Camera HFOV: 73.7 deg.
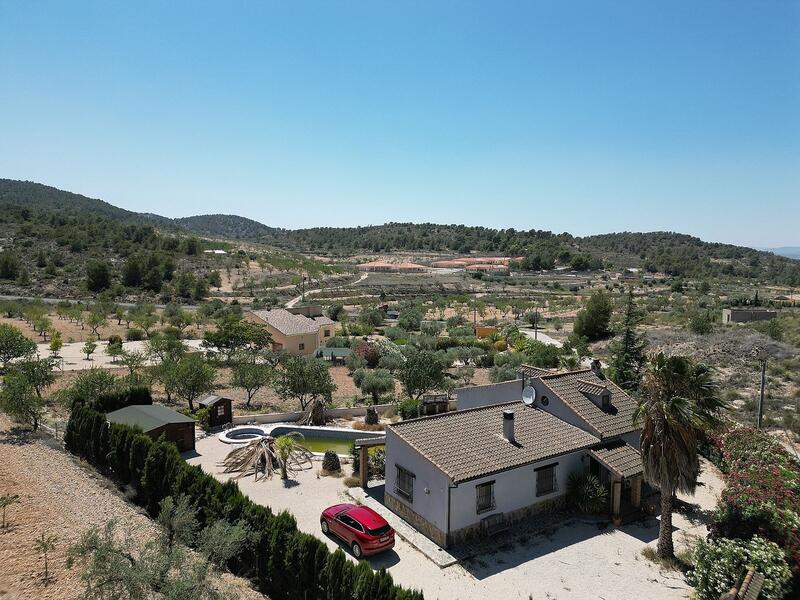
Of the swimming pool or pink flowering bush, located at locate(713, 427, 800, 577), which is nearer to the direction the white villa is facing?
the pink flowering bush

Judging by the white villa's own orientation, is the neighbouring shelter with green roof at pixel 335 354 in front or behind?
behind

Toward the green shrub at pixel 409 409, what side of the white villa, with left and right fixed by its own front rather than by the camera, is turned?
back

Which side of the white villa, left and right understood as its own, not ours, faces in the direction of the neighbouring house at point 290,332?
back

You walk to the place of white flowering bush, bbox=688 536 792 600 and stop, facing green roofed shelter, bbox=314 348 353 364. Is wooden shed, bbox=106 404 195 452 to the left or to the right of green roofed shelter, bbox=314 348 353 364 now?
left

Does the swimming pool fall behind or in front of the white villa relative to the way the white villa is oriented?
behind

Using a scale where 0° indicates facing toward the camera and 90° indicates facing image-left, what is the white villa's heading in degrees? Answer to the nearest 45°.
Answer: approximately 315°

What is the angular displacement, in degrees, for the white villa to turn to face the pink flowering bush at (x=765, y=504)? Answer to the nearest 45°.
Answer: approximately 45° to its left
